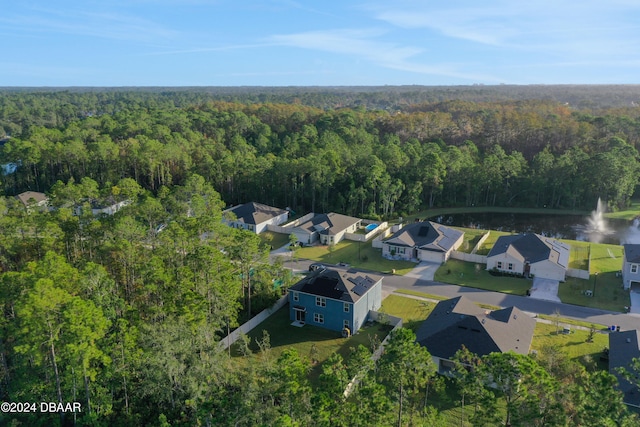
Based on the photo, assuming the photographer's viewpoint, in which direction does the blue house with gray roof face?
facing away from the viewer and to the right of the viewer

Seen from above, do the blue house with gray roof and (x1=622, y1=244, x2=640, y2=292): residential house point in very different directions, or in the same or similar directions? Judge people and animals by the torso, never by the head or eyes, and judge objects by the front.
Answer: very different directions

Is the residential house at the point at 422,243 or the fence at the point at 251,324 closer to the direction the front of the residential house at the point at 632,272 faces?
the fence

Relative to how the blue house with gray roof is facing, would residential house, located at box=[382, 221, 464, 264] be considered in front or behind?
in front

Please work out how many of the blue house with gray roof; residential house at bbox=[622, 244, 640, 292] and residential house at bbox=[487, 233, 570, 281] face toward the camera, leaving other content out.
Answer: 2

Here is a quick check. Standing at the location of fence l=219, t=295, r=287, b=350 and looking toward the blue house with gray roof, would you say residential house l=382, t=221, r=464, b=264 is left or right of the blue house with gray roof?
left

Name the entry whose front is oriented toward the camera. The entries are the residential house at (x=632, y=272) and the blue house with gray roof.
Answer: the residential house

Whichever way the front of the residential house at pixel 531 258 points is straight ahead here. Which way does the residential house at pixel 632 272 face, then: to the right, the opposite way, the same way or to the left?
the same way

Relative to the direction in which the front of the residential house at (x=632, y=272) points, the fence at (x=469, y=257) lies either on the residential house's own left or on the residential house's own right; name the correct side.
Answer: on the residential house's own right

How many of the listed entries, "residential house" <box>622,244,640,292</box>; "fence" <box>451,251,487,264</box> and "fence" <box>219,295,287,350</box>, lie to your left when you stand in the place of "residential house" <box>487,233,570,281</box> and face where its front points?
1

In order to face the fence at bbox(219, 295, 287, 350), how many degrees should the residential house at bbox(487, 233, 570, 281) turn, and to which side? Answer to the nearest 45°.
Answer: approximately 45° to its right

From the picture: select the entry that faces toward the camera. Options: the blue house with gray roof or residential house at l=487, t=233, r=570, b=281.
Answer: the residential house

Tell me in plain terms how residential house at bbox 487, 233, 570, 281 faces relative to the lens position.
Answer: facing the viewer

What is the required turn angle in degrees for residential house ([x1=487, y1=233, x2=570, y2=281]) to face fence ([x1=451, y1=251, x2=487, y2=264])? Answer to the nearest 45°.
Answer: approximately 90° to its right

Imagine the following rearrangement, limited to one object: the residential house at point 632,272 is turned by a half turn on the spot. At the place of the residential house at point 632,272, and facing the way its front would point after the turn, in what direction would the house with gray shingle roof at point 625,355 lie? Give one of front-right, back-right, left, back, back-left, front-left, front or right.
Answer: back

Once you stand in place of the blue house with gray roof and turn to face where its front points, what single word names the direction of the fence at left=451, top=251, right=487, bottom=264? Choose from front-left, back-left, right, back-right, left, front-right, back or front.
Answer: front

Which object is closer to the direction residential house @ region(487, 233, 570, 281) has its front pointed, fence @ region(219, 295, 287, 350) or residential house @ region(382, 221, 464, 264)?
the fence

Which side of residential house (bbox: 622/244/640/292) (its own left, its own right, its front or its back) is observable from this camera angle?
front
